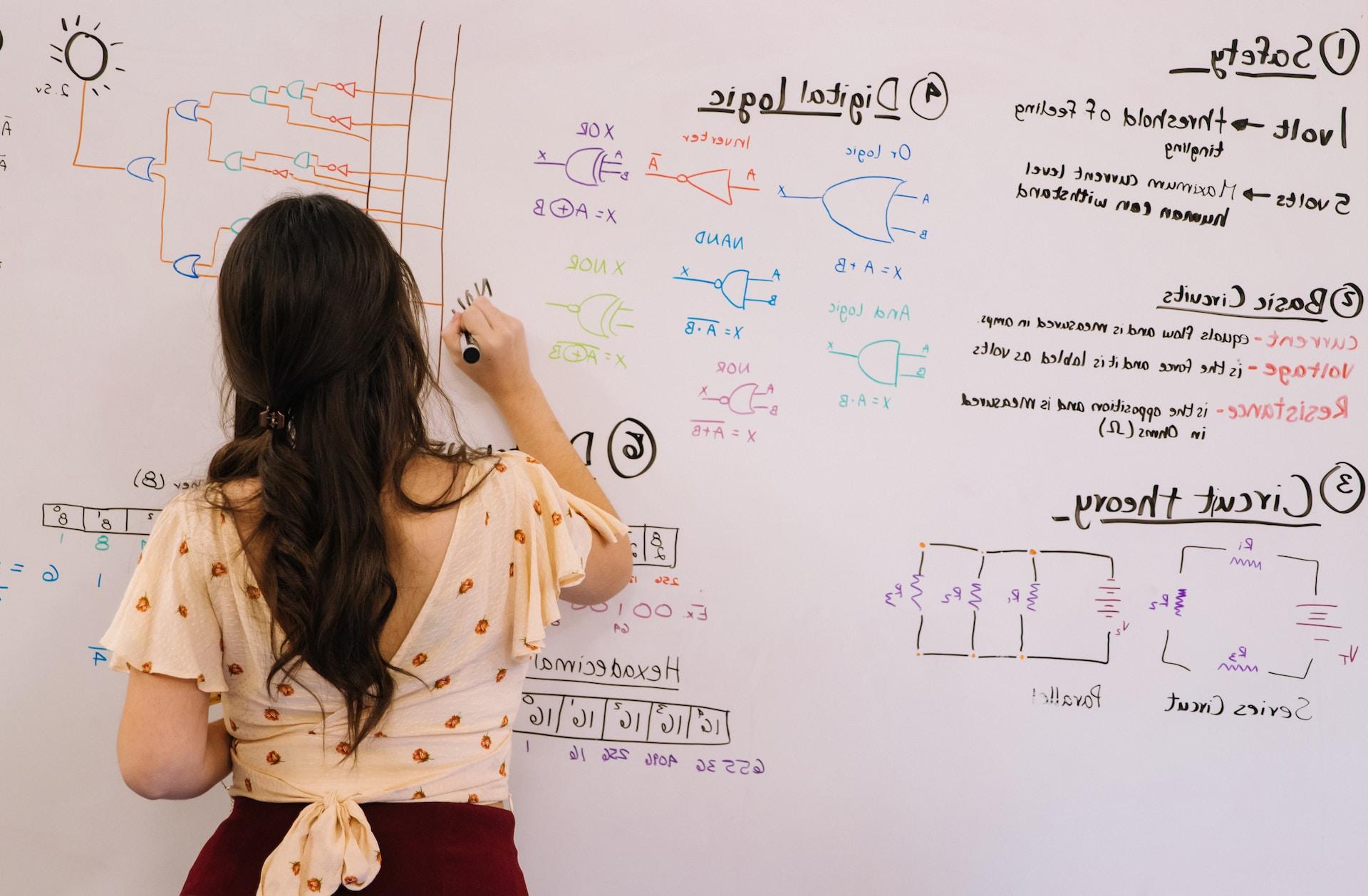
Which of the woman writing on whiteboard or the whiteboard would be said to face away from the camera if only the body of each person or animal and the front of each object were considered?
the woman writing on whiteboard

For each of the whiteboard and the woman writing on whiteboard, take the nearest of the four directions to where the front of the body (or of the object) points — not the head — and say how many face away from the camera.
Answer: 1

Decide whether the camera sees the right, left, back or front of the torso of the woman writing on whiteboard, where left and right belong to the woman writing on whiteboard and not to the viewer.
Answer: back

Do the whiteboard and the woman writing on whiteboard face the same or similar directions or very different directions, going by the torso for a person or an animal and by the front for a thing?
very different directions

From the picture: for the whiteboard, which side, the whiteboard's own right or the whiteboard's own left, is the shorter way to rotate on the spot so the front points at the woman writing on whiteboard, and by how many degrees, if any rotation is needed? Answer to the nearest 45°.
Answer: approximately 45° to the whiteboard's own right

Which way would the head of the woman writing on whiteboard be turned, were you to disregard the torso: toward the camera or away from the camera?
away from the camera
